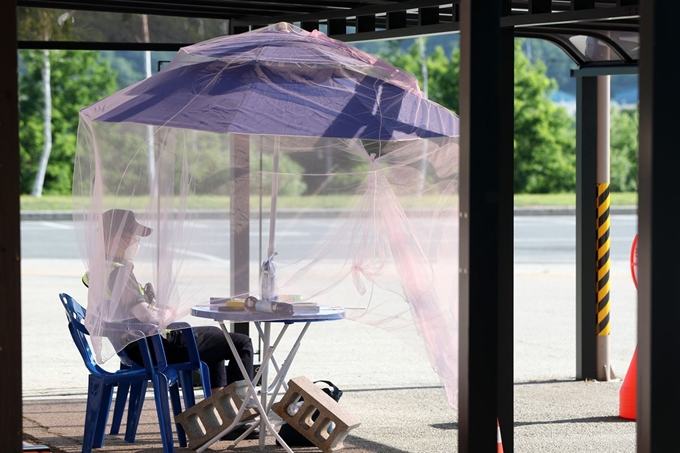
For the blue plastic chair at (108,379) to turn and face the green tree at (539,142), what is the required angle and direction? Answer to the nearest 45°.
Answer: approximately 45° to its left

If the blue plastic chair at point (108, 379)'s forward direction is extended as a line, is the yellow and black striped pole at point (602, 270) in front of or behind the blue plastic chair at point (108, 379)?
in front

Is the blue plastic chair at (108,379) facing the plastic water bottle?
yes

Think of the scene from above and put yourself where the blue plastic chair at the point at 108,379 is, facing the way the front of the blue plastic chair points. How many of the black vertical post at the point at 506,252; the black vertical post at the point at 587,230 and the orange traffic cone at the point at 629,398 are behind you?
0

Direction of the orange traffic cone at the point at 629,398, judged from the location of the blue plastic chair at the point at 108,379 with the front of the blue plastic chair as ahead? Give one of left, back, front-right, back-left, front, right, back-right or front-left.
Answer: front

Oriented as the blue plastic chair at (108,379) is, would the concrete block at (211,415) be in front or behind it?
in front

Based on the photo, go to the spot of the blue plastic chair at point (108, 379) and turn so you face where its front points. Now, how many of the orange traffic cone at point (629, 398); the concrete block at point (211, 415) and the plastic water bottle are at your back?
0

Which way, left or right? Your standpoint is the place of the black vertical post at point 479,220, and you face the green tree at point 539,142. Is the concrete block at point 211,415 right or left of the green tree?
left

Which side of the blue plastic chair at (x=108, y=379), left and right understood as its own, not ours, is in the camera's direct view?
right

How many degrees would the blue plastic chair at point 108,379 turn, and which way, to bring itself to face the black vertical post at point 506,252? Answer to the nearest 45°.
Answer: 0° — it already faces it
